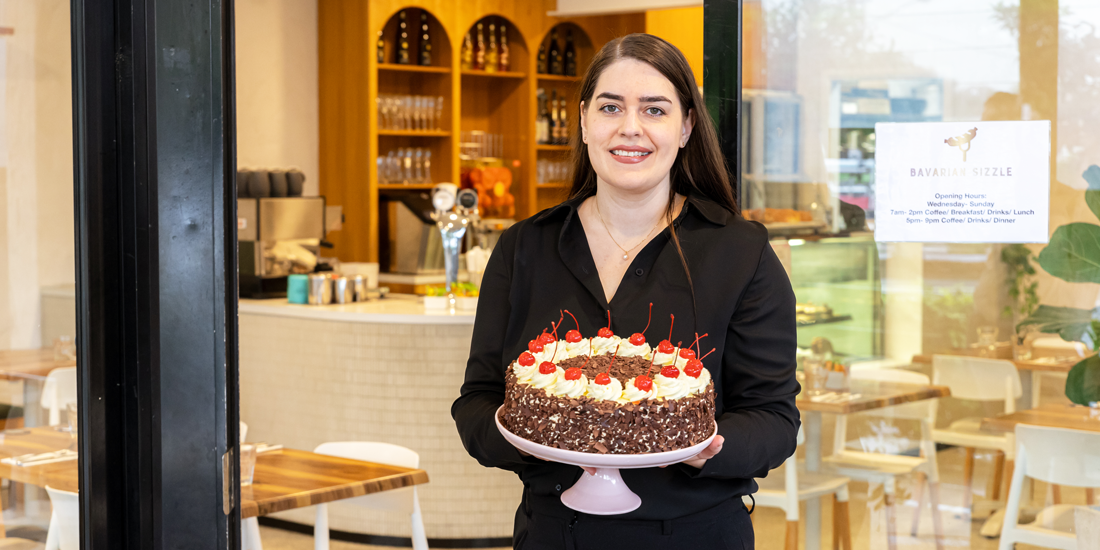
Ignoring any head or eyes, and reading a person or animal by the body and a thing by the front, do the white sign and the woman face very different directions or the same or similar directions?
same or similar directions

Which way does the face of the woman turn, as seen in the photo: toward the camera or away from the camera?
toward the camera

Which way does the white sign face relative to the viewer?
toward the camera

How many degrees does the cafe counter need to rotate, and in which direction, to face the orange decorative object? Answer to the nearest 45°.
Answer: approximately 180°

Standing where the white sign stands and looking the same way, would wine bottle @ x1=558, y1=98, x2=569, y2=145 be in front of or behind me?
behind

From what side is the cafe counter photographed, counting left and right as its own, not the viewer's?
front

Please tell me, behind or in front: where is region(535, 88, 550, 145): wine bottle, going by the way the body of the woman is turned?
behind

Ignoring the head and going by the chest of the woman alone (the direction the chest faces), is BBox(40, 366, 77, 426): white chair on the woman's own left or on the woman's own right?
on the woman's own right

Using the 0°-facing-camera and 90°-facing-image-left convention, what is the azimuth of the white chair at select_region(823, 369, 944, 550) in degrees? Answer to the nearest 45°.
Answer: approximately 45°

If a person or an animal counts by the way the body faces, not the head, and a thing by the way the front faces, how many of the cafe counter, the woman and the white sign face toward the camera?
3
